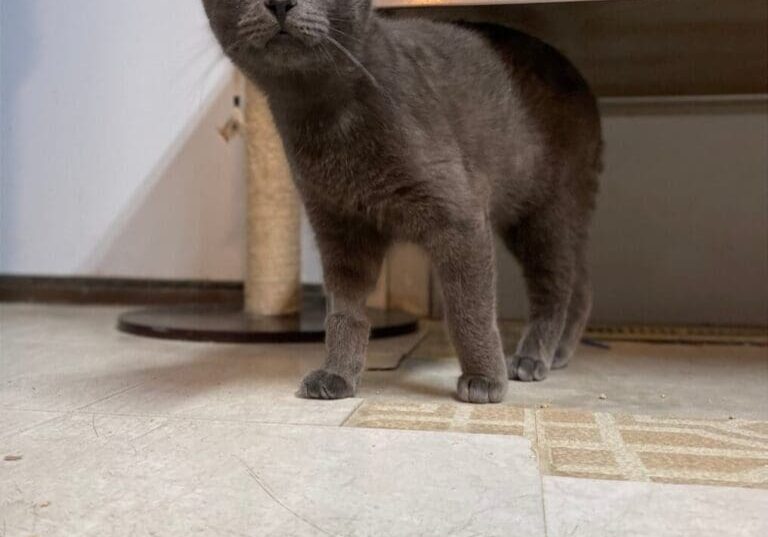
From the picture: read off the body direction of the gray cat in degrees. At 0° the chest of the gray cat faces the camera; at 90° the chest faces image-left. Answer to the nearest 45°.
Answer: approximately 45°

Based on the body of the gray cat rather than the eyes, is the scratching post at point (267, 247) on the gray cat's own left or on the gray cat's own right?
on the gray cat's own right
